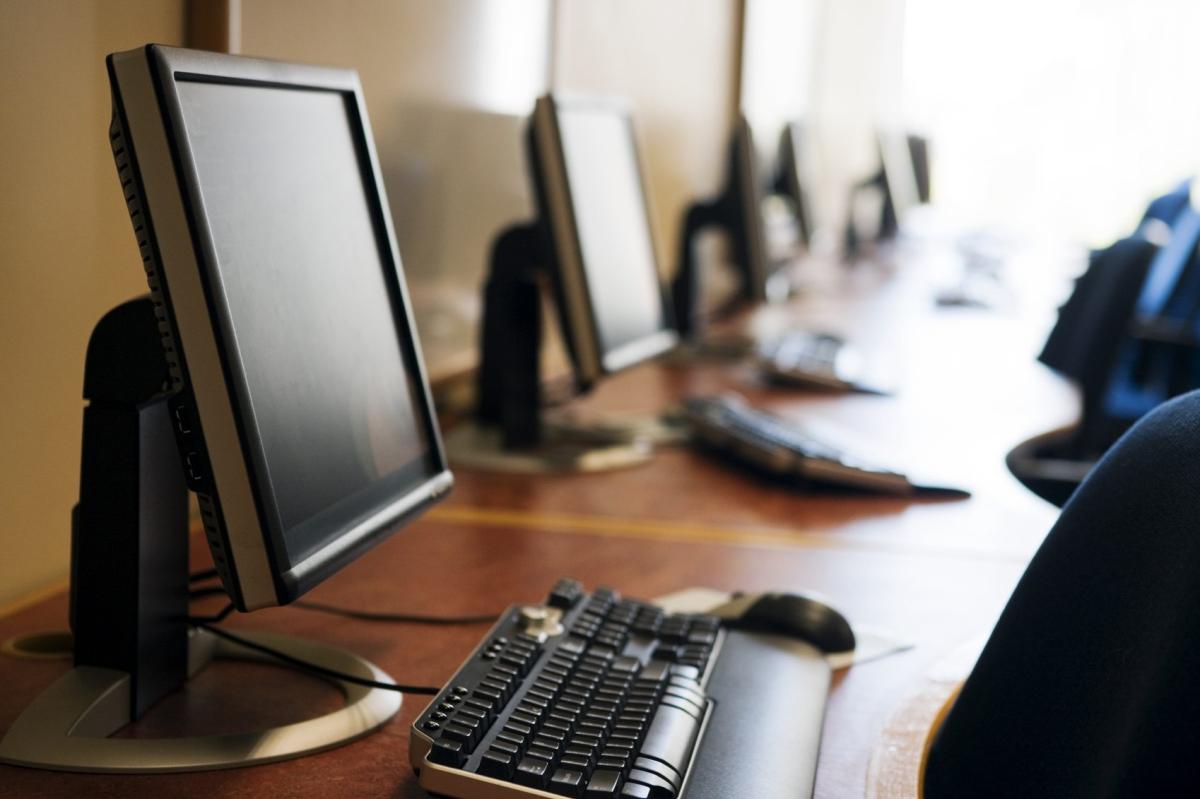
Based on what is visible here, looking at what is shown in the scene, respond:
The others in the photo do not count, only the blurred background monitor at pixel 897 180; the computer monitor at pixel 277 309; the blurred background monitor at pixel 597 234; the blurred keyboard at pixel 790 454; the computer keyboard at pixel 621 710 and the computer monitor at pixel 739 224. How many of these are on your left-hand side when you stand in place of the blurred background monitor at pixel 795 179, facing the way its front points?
1

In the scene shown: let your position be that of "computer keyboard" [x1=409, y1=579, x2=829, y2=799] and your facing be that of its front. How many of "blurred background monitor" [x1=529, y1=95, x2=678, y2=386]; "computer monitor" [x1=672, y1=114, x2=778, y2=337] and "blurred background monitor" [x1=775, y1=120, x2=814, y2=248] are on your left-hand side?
3

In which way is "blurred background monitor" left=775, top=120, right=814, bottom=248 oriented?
to the viewer's right

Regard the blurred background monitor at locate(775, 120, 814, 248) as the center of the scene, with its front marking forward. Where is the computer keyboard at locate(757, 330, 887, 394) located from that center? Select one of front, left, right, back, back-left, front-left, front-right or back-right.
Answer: right

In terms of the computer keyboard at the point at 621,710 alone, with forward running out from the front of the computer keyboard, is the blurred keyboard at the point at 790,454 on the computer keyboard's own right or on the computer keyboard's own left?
on the computer keyboard's own left

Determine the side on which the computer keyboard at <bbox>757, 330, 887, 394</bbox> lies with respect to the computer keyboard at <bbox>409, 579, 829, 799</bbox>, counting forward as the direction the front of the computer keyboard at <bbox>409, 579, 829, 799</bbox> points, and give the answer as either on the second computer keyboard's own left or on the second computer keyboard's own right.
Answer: on the second computer keyboard's own left

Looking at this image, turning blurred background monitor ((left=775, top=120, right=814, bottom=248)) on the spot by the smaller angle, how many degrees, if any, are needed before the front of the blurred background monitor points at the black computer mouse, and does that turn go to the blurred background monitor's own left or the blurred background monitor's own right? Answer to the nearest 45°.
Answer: approximately 90° to the blurred background monitor's own right

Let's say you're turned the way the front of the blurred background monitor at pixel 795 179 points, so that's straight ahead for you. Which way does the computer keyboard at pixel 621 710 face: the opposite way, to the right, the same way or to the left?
the same way

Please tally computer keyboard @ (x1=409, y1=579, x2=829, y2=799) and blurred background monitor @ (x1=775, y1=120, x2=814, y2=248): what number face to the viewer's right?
2

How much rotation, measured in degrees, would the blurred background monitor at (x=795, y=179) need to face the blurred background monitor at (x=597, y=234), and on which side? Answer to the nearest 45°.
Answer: approximately 90° to its right

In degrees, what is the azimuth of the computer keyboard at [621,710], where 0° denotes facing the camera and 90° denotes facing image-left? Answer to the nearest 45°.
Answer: approximately 270°

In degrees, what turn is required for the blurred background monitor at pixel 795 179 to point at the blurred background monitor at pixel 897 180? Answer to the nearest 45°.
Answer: approximately 90° to its left

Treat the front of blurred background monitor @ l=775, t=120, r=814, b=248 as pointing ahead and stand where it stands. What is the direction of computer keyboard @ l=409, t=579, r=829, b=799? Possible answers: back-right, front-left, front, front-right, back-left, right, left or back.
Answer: right
